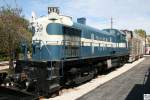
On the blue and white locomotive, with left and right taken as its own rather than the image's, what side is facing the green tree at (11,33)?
right

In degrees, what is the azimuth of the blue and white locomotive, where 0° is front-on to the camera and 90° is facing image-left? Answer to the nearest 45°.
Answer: approximately 45°
